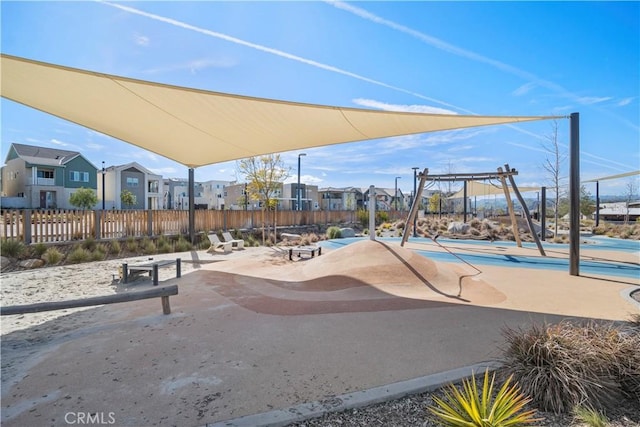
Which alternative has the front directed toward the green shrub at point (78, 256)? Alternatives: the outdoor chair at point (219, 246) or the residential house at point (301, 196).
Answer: the residential house

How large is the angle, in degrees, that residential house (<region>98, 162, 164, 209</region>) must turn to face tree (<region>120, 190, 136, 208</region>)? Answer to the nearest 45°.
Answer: approximately 45° to its right

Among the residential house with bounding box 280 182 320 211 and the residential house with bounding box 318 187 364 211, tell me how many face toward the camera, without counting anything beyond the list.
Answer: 2

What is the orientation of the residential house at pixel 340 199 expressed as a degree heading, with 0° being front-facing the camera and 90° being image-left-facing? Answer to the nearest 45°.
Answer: approximately 0°

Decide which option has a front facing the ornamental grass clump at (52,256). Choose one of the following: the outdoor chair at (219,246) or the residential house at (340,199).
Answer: the residential house

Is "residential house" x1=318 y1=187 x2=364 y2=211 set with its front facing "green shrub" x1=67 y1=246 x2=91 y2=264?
yes

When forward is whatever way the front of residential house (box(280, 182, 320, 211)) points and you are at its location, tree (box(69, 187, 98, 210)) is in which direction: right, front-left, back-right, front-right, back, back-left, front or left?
front-right
